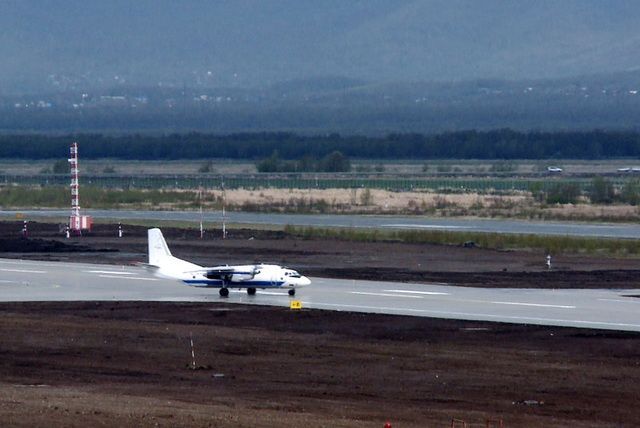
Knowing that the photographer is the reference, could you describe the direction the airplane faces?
facing the viewer and to the right of the viewer
